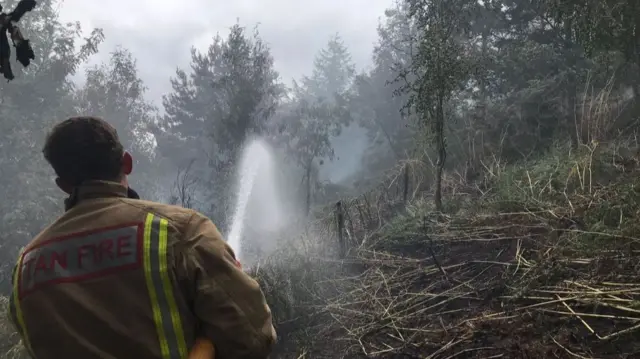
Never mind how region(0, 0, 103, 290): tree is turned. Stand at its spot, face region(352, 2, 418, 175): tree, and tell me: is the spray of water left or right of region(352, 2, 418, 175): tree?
right

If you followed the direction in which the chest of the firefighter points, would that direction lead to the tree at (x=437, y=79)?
yes

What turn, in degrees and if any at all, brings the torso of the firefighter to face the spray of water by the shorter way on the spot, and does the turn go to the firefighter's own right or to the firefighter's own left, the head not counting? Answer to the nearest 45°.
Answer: approximately 45° to the firefighter's own left

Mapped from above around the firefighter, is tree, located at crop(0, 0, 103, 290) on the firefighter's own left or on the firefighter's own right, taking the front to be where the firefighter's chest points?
on the firefighter's own left

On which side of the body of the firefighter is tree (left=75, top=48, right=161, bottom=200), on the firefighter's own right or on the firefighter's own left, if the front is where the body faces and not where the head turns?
on the firefighter's own left

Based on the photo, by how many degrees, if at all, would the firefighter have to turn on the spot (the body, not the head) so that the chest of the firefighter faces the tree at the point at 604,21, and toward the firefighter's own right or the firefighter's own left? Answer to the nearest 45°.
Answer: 0° — they already face it

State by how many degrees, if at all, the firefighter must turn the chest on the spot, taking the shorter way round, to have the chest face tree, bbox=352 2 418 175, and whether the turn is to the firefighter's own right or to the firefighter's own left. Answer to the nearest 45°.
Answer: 0° — they already face it

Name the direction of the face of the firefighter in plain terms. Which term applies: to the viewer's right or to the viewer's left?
to the viewer's right

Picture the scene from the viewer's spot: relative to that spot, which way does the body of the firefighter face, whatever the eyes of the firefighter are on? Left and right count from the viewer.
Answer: facing away from the viewer and to the right of the viewer
